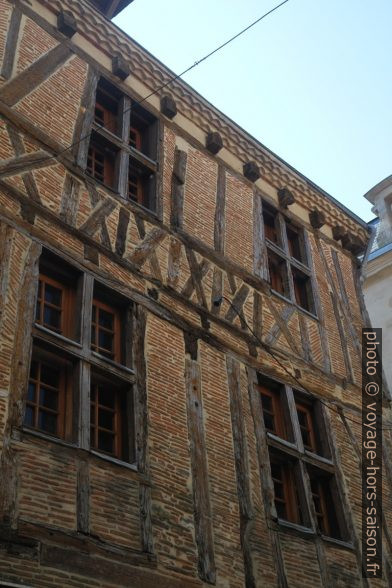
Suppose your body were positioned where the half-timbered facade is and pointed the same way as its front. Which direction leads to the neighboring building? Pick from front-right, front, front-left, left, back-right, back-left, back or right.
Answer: left

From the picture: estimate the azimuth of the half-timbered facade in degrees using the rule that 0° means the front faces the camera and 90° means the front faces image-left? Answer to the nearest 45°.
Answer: approximately 315°
